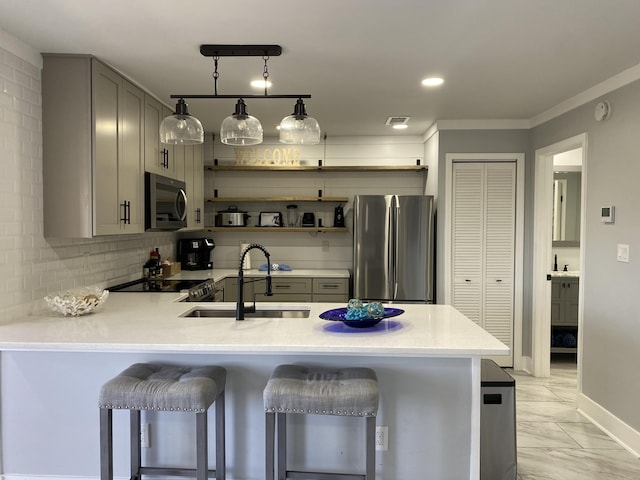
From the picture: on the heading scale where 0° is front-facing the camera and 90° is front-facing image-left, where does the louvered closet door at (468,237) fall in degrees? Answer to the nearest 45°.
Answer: approximately 0°

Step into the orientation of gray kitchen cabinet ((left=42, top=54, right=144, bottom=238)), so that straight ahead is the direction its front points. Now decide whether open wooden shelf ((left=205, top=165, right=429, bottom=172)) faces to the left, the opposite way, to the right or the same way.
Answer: to the right

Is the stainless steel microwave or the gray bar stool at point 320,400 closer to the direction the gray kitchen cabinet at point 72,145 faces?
the gray bar stool

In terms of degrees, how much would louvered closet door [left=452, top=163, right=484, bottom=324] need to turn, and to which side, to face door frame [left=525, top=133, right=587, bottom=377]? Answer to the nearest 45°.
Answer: approximately 90° to its left

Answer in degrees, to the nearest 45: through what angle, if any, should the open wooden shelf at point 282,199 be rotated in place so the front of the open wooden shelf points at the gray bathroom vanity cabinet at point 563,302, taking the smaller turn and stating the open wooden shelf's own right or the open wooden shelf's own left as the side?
approximately 90° to the open wooden shelf's own left

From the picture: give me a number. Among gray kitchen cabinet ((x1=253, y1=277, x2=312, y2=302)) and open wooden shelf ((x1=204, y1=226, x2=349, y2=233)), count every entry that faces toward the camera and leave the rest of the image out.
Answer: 2
